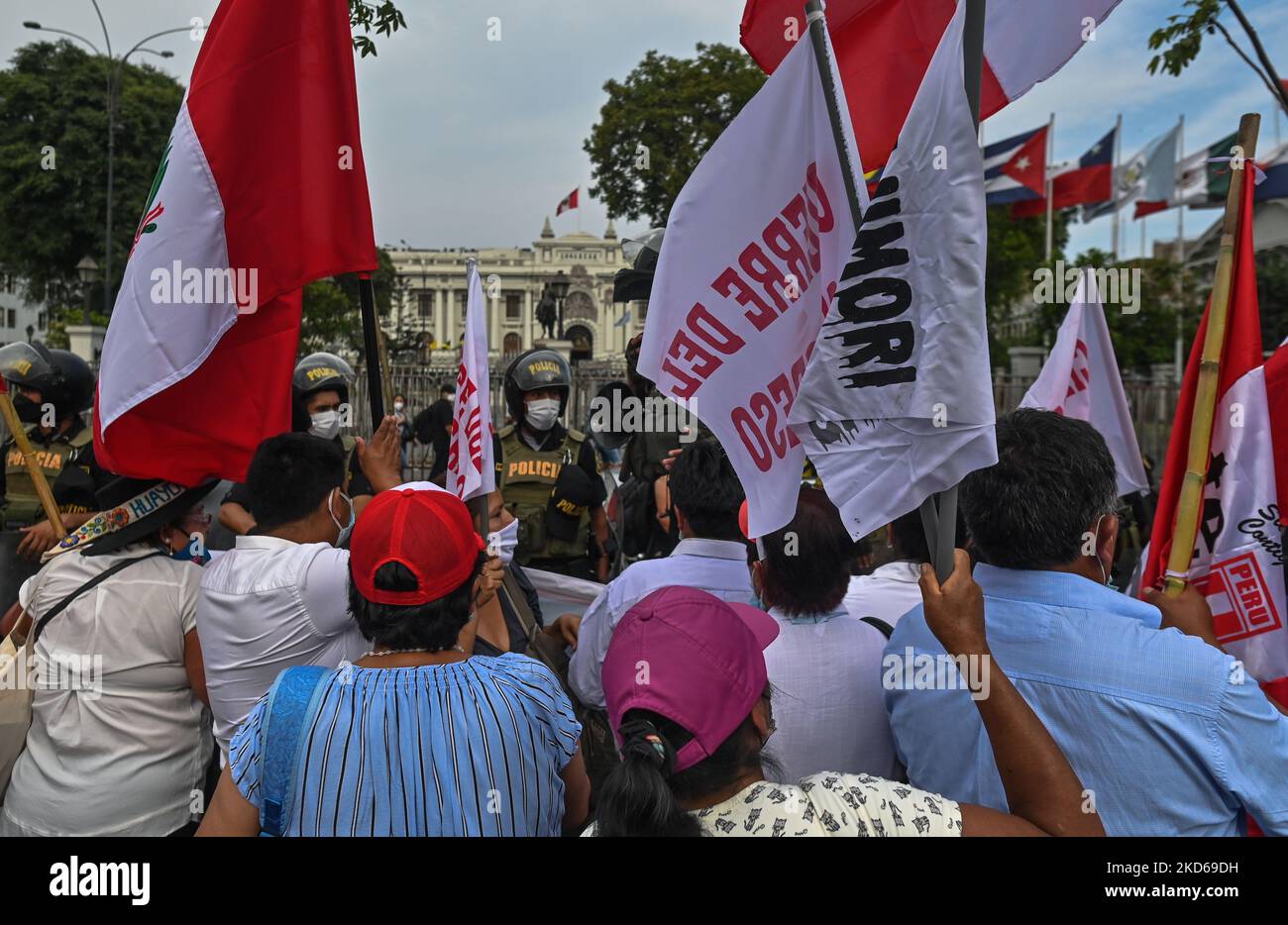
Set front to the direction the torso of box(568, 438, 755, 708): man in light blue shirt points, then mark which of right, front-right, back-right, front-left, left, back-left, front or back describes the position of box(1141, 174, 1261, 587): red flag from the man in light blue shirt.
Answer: right

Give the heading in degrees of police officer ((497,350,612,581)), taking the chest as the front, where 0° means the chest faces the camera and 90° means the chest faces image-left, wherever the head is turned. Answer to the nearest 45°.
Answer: approximately 0°

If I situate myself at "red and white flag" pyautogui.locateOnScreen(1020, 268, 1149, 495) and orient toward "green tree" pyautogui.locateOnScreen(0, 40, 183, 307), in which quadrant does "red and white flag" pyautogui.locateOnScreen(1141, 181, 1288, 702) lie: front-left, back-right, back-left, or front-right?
back-left

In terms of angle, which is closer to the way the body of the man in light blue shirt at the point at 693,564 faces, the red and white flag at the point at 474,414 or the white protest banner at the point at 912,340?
the red and white flag

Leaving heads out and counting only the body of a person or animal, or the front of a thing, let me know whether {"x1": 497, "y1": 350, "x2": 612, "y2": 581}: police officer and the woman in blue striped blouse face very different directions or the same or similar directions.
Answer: very different directions

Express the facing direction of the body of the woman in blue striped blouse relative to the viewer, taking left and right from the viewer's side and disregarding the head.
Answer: facing away from the viewer

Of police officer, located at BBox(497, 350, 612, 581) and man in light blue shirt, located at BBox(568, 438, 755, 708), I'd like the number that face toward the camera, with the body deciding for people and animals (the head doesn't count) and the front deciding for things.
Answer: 1

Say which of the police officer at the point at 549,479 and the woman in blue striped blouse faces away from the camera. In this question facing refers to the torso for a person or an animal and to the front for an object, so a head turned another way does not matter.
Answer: the woman in blue striped blouse

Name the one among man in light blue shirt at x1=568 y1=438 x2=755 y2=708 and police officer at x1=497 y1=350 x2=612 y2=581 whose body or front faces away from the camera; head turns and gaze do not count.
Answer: the man in light blue shirt

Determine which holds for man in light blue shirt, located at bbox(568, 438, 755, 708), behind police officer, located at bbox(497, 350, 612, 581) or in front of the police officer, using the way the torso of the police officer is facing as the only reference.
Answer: in front

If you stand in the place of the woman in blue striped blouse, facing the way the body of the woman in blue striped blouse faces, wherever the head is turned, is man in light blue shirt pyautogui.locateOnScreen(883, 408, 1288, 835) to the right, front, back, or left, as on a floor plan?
right

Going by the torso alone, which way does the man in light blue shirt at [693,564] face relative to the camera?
away from the camera

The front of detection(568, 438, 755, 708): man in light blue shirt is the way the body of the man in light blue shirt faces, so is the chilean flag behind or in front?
in front

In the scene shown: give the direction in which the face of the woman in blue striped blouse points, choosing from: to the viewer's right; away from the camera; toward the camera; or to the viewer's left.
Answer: away from the camera
